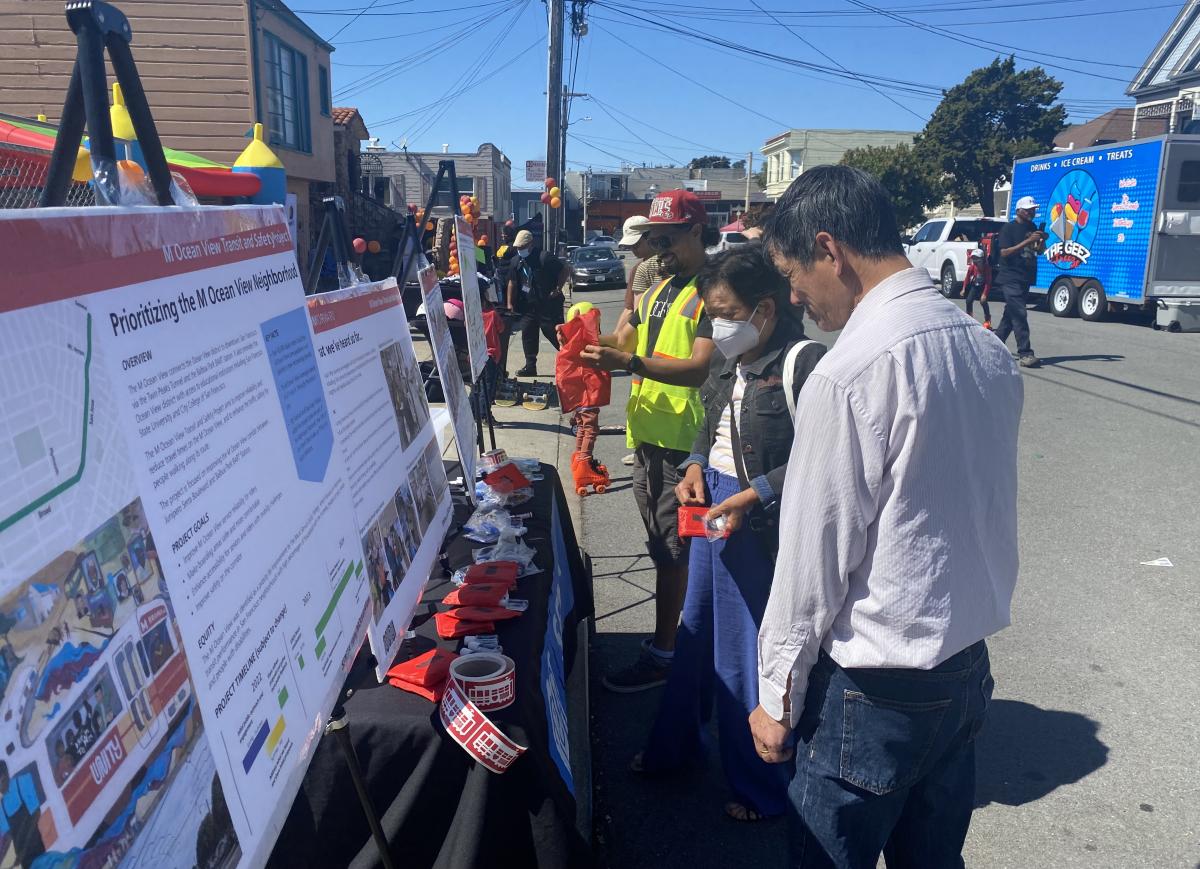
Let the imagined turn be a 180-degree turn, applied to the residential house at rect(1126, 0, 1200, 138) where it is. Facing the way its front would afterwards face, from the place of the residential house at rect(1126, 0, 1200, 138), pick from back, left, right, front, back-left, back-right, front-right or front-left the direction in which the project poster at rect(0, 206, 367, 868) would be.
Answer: back-right

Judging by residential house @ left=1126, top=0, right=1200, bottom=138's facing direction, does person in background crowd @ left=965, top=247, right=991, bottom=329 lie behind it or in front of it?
in front

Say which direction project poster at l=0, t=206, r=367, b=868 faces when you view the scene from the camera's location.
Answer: facing the viewer and to the right of the viewer

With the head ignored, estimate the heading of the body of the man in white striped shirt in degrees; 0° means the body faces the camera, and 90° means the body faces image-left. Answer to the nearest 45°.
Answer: approximately 135°

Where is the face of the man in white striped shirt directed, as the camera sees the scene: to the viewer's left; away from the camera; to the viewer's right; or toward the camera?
to the viewer's left

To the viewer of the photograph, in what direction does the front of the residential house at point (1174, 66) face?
facing the viewer and to the left of the viewer

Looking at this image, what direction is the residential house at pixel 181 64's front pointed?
to the viewer's right

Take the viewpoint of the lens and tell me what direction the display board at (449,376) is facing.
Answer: facing to the right of the viewer

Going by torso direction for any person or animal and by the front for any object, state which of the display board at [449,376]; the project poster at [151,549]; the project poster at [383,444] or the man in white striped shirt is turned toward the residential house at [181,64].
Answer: the man in white striped shirt

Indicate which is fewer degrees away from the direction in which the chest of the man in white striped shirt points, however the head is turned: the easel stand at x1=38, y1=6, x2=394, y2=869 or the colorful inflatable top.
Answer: the colorful inflatable top

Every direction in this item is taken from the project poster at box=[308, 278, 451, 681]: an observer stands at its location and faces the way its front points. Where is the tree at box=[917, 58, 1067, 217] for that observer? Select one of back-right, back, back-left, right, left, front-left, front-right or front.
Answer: left

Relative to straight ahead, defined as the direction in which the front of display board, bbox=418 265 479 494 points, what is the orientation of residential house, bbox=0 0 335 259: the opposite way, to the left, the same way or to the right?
the same way

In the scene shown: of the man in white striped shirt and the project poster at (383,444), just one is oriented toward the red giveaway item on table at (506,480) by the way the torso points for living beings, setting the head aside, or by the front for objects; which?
the man in white striped shirt

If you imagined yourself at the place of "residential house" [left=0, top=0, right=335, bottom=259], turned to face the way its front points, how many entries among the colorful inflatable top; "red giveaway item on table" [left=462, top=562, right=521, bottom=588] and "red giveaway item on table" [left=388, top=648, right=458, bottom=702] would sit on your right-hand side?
3

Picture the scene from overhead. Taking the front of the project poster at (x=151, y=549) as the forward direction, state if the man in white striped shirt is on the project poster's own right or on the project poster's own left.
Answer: on the project poster's own left

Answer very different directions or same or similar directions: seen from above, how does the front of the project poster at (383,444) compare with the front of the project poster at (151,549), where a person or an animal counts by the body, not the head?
same or similar directions

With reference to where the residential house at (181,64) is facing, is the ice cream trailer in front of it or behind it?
in front

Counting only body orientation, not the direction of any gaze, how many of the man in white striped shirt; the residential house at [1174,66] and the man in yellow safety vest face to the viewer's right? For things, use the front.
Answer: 0
